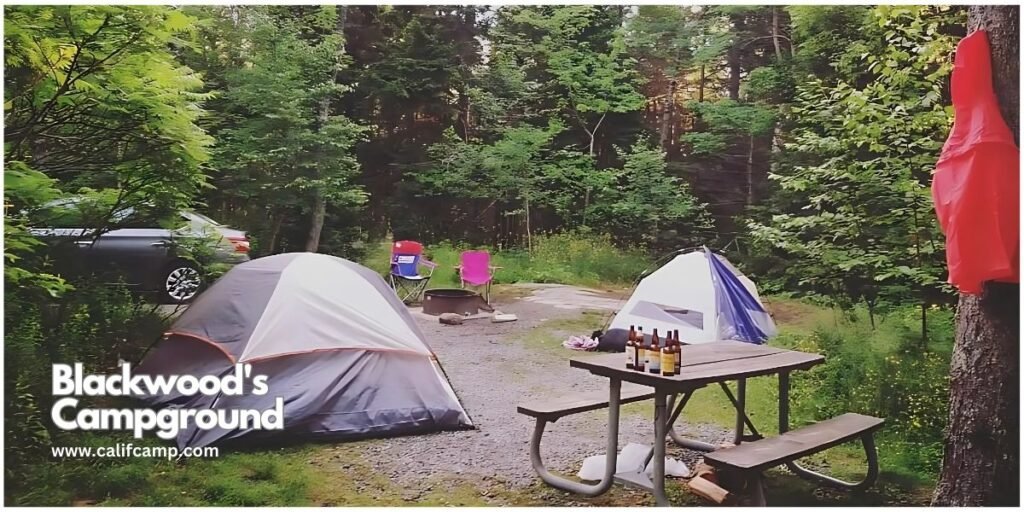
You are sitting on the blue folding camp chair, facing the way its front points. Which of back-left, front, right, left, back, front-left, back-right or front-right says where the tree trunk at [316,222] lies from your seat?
back-right

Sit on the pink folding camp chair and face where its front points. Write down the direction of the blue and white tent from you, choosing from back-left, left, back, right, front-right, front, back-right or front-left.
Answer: left

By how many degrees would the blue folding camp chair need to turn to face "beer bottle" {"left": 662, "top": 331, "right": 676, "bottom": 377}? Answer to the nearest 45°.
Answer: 0° — it already faces it

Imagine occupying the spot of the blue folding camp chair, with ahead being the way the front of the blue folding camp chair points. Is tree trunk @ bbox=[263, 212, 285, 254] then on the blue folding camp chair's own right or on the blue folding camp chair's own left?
on the blue folding camp chair's own right

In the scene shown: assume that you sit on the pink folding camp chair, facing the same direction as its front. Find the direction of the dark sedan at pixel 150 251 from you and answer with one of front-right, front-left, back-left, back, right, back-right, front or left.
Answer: right

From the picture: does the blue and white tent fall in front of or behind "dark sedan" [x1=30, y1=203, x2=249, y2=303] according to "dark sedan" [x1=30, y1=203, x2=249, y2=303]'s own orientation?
behind

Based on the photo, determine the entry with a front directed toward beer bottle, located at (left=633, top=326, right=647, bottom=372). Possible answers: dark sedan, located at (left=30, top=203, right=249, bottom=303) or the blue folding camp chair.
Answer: the blue folding camp chair

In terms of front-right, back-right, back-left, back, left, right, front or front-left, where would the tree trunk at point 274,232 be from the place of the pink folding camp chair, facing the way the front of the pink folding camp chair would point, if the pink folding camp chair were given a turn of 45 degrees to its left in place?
back-right

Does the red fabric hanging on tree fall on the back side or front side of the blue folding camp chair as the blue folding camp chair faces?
on the front side

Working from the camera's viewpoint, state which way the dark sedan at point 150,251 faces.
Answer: facing away from the viewer and to the left of the viewer

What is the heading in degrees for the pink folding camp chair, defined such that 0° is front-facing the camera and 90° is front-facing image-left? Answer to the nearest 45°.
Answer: approximately 0°

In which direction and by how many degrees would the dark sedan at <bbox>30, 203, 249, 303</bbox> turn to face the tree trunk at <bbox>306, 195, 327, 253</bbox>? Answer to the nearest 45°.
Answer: approximately 135° to its right

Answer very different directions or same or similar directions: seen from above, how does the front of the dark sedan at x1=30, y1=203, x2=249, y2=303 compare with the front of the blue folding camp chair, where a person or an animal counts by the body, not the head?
very different directions

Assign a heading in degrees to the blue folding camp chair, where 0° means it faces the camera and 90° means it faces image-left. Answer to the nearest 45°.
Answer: approximately 315°
